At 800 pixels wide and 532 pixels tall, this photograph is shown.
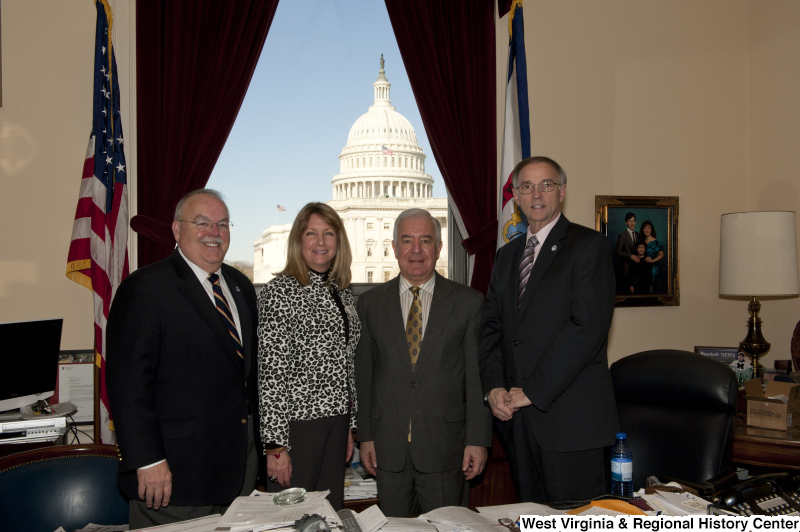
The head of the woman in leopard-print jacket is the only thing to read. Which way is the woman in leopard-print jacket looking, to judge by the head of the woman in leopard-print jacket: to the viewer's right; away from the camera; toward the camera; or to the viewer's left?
toward the camera

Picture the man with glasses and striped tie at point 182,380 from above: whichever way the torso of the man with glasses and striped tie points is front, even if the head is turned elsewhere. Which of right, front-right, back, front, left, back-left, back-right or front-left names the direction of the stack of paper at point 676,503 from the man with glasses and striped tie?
front

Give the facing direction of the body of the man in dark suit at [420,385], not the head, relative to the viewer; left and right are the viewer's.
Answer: facing the viewer

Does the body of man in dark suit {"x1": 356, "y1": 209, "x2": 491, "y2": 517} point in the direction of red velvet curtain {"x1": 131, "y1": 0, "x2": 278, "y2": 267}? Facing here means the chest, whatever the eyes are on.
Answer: no

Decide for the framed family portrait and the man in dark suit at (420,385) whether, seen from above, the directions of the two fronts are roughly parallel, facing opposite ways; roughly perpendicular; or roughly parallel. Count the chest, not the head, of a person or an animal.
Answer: roughly parallel

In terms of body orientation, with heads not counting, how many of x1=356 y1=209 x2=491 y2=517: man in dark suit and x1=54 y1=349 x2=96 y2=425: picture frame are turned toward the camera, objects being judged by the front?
2

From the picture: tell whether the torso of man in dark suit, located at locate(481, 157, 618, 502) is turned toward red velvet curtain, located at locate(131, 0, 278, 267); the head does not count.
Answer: no

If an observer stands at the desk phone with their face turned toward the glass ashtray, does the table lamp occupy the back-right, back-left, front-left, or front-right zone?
back-right

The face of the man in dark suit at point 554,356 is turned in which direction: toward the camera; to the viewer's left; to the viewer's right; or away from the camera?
toward the camera

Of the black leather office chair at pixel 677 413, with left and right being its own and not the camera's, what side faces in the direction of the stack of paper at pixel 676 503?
front

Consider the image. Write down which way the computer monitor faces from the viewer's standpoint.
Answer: facing the viewer and to the right of the viewer

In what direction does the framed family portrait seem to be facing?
toward the camera
